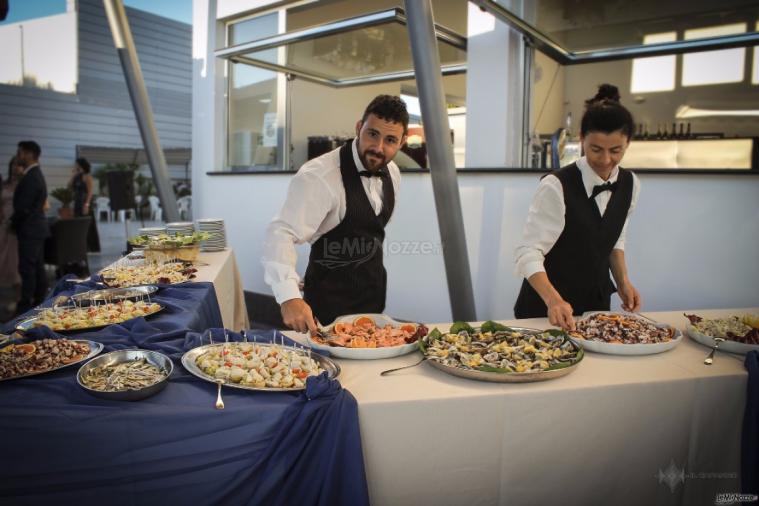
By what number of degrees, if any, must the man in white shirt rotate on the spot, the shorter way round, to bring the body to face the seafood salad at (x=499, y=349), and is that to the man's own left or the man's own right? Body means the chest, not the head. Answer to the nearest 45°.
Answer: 0° — they already face it

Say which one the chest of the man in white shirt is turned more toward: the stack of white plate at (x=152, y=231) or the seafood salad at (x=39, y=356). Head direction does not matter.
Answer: the seafood salad

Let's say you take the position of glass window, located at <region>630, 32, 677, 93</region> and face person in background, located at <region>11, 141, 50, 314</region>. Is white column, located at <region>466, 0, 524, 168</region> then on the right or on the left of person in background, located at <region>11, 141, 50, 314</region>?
left

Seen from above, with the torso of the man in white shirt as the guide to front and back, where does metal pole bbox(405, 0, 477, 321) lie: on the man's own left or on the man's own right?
on the man's own left

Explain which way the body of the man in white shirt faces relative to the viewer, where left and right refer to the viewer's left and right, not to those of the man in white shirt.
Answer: facing the viewer and to the right of the viewer

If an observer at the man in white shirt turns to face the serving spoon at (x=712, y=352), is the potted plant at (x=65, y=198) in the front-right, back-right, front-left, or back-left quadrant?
back-left

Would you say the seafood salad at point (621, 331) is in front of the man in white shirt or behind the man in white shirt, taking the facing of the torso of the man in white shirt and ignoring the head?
in front
